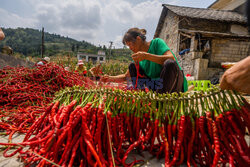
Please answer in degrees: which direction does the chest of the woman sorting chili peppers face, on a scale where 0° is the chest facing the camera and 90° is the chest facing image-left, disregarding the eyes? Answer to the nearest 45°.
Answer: approximately 45°
